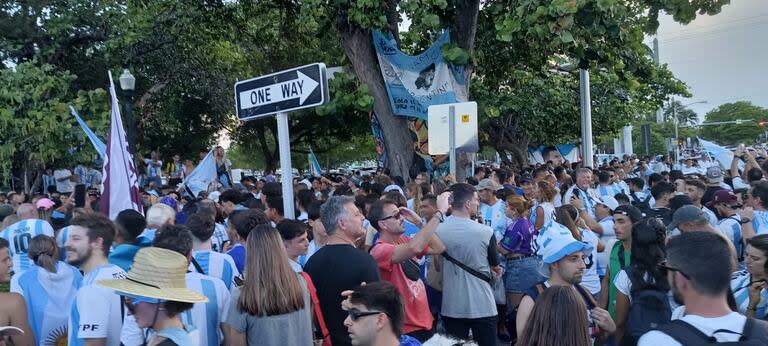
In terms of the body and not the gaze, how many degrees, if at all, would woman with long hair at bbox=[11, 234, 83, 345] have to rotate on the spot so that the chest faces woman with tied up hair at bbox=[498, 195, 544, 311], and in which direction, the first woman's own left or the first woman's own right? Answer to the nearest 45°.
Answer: approximately 90° to the first woman's own right

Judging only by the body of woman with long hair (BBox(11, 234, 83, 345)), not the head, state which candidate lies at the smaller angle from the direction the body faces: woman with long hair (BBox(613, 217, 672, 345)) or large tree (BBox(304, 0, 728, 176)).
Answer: the large tree

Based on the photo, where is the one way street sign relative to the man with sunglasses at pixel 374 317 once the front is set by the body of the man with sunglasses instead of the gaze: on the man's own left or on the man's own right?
on the man's own right

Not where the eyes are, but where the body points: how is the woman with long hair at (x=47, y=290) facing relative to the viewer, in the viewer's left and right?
facing away from the viewer

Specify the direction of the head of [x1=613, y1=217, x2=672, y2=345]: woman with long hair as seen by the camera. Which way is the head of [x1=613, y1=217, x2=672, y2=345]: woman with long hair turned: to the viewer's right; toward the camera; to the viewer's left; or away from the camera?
away from the camera

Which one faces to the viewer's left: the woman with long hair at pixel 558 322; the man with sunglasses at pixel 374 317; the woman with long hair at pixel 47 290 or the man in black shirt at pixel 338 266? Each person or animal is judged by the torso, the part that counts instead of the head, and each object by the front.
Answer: the man with sunglasses

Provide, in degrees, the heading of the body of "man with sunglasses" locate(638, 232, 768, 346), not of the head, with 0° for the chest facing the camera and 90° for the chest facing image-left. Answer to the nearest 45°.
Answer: approximately 135°

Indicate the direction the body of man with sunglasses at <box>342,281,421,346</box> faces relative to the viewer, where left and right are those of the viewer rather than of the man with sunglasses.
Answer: facing to the left of the viewer

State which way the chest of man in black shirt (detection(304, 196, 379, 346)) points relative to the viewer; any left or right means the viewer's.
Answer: facing away from the viewer and to the right of the viewer

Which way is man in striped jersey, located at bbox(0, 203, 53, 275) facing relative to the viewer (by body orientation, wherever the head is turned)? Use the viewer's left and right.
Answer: facing away from the viewer

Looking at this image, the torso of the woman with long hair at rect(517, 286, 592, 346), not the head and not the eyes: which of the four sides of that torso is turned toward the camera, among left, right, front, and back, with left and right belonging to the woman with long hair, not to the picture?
back
